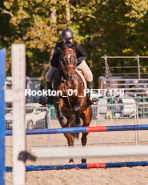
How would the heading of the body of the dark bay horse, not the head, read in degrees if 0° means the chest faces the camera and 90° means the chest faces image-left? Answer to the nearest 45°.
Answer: approximately 0°

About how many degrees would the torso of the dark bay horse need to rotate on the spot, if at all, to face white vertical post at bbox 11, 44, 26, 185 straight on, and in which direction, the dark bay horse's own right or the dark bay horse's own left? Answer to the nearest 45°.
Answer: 0° — it already faces it

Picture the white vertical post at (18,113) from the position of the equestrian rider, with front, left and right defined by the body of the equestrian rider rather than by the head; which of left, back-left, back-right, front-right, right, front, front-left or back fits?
front

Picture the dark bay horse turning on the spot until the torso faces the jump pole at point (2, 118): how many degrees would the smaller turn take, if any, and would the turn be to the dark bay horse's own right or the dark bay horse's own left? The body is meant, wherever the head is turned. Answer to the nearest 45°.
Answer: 0° — it already faces it

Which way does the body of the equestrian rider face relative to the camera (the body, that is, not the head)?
toward the camera

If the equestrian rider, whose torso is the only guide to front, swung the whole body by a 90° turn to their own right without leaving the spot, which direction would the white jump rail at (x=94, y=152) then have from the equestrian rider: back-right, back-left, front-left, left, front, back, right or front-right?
left

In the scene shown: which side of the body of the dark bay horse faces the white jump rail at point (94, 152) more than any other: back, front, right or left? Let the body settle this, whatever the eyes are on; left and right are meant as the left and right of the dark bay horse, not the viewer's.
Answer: front

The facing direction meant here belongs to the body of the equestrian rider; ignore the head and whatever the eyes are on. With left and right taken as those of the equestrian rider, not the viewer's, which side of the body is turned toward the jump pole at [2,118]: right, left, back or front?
front
